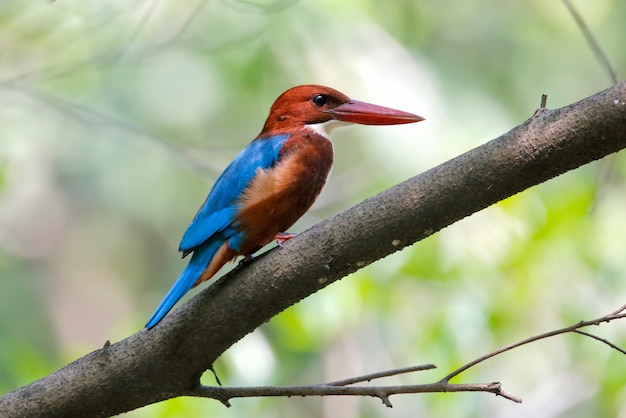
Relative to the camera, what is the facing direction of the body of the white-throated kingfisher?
to the viewer's right
